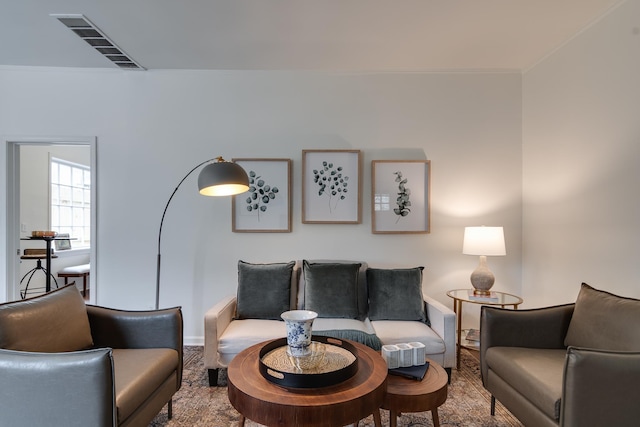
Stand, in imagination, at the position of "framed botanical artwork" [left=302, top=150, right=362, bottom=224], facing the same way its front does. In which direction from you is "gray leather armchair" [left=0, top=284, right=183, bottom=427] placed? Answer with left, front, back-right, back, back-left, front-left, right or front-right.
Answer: front-right

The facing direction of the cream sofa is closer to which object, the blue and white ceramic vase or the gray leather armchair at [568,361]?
the blue and white ceramic vase

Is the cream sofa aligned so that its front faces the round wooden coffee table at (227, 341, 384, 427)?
yes

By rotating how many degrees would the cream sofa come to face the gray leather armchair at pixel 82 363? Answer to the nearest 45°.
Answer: approximately 45° to its right

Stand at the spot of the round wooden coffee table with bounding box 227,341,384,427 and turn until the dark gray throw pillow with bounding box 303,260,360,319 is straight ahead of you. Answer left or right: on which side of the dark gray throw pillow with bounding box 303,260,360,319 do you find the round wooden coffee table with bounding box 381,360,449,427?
right

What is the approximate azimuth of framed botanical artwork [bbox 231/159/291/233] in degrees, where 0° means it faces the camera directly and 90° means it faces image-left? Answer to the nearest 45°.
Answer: approximately 0°

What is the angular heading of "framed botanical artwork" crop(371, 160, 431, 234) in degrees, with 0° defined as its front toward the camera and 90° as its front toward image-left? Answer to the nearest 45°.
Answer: approximately 0°

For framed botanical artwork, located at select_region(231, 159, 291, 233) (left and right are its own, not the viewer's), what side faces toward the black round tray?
front

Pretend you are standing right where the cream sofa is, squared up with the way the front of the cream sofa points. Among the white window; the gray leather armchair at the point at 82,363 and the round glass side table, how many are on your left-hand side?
1

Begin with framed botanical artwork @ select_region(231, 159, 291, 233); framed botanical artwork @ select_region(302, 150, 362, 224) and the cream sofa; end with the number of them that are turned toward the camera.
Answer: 3

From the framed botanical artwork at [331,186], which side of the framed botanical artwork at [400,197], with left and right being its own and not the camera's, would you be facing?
right

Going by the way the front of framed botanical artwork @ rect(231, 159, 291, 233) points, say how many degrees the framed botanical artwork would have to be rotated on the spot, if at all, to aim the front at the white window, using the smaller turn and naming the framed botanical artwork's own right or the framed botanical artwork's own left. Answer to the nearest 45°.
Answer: approximately 135° to the framed botanical artwork's own right
